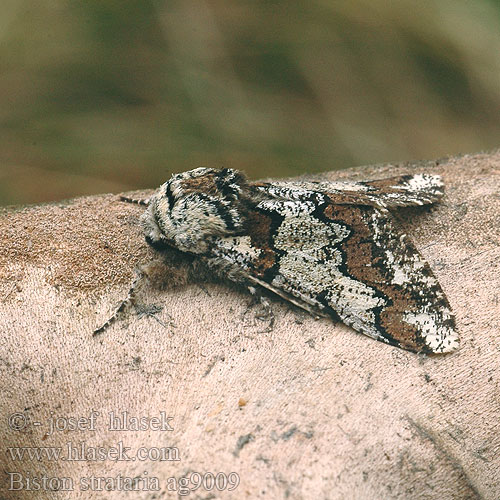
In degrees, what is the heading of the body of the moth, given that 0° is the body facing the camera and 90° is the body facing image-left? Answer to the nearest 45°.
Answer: approximately 90°
